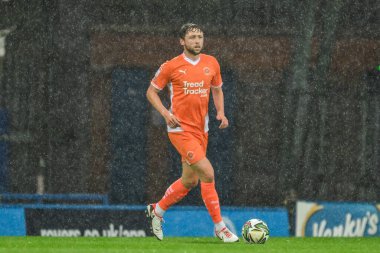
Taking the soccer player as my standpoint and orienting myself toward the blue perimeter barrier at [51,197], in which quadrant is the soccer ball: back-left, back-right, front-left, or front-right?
back-right

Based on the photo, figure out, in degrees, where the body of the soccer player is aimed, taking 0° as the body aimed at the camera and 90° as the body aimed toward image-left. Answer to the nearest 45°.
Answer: approximately 315°

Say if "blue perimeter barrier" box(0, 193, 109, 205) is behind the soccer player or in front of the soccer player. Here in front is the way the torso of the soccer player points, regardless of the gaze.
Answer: behind
